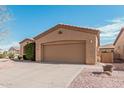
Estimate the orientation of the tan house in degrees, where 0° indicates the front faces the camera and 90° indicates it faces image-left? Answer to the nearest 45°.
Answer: approximately 0°
